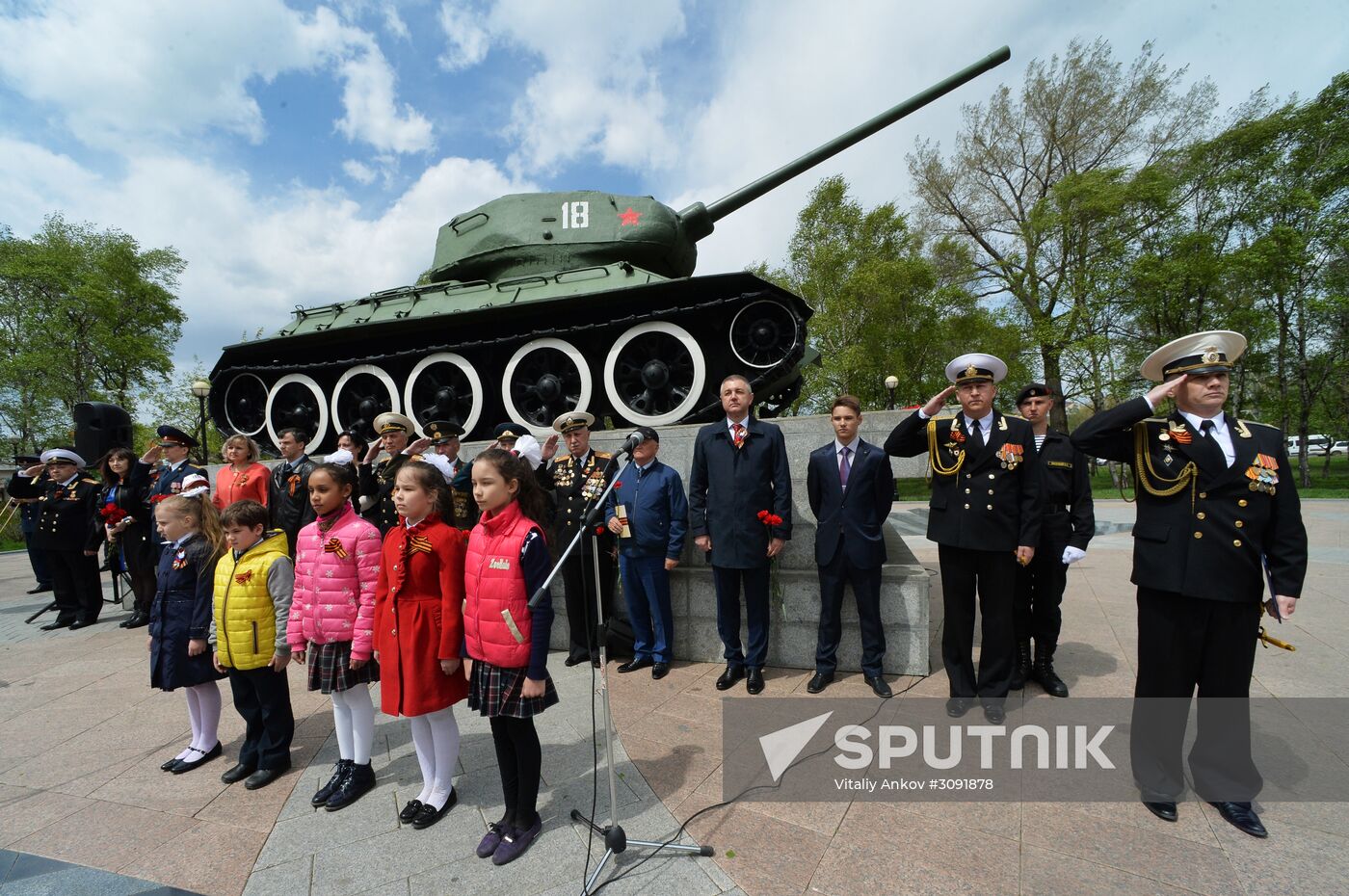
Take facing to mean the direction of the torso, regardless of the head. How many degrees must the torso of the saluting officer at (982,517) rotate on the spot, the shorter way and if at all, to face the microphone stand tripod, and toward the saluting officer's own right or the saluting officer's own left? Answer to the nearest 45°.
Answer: approximately 45° to the saluting officer's own right

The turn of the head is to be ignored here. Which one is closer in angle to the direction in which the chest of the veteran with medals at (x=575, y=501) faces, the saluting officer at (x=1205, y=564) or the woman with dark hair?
the saluting officer

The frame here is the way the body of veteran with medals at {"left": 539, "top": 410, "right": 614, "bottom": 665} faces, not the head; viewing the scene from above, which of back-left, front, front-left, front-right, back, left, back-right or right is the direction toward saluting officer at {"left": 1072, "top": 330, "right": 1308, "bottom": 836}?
front-left

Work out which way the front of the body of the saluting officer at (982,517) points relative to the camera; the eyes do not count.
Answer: toward the camera

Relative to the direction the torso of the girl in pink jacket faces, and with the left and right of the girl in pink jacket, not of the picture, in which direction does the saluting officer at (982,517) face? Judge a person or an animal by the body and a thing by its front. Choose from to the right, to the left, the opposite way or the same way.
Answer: the same way

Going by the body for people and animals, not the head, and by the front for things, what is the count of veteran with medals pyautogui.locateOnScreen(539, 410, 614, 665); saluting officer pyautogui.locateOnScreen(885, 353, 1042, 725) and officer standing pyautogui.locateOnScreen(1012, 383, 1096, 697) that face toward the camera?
3

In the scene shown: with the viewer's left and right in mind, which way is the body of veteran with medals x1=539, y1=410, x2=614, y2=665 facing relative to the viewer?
facing the viewer

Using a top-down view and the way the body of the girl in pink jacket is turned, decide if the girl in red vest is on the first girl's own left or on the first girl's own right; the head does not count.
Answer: on the first girl's own left

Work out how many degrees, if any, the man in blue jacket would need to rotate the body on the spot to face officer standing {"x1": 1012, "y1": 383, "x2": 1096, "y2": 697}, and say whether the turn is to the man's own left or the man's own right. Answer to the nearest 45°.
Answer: approximately 135° to the man's own left

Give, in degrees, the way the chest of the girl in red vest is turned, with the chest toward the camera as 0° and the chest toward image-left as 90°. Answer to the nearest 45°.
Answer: approximately 45°

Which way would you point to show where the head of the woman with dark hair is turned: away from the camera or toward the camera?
toward the camera

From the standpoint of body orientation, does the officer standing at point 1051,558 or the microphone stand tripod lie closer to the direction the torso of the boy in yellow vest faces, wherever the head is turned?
the microphone stand tripod

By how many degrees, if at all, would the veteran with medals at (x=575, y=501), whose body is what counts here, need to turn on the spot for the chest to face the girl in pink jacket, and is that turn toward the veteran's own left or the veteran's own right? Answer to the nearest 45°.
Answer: approximately 45° to the veteran's own right

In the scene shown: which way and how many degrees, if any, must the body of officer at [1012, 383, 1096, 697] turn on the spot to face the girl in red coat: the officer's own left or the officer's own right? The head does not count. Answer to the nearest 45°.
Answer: approximately 45° to the officer's own right

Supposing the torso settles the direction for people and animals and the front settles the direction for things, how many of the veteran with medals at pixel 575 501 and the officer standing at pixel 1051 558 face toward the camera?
2

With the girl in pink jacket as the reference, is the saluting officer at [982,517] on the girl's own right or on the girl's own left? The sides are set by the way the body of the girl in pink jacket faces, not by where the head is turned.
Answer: on the girl's own left

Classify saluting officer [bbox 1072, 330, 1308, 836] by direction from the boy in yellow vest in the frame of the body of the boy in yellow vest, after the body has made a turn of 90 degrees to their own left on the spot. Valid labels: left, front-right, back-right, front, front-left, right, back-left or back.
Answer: front

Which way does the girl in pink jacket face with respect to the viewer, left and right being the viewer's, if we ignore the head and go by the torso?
facing the viewer and to the left of the viewer

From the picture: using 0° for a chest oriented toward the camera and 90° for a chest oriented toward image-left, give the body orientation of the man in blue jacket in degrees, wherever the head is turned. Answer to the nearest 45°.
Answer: approximately 45°
